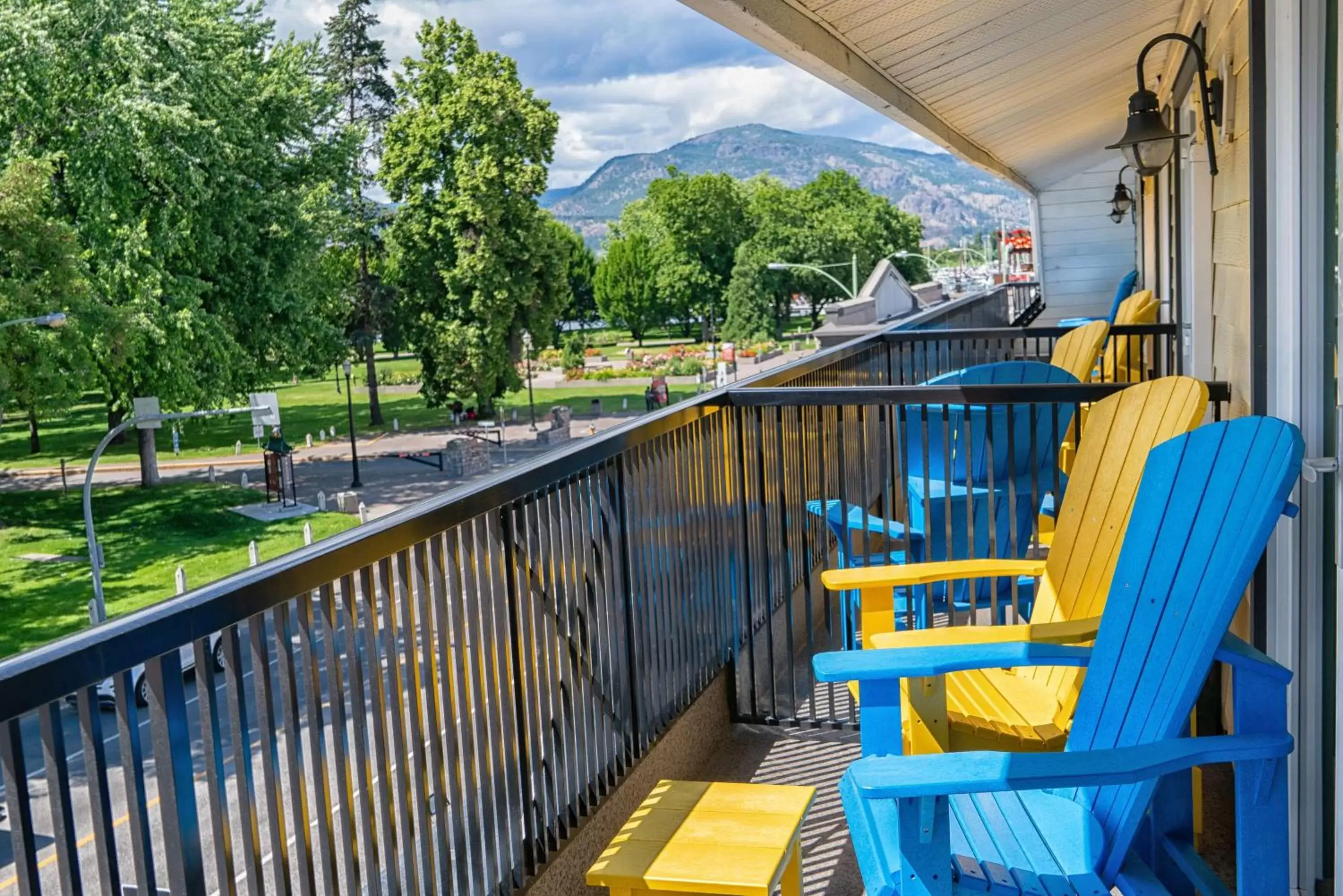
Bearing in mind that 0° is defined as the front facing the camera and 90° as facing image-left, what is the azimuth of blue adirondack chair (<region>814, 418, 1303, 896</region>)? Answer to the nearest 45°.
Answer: approximately 90°

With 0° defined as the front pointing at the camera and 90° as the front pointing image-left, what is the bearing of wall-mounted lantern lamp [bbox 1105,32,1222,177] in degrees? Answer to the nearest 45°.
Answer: approximately 90°

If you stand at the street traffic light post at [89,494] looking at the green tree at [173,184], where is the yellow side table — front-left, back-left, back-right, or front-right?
back-right

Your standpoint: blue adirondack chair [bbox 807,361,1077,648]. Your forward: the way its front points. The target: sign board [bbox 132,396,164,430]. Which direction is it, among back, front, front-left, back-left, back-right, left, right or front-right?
front

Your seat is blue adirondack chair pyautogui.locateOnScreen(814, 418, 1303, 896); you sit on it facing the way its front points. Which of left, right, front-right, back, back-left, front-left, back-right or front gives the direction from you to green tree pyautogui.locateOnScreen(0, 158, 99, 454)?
front-right

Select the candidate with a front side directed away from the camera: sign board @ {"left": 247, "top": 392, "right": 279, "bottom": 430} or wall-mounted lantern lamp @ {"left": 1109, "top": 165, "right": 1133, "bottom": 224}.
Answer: the sign board

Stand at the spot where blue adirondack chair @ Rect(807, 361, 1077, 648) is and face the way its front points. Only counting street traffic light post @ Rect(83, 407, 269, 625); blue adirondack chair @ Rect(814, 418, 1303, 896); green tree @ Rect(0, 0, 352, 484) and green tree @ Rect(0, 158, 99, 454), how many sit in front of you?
3

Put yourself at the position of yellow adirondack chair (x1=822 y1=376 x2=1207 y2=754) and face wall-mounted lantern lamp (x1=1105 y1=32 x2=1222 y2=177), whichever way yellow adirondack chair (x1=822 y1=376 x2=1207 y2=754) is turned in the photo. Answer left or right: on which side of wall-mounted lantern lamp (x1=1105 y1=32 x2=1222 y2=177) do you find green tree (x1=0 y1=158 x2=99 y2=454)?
left

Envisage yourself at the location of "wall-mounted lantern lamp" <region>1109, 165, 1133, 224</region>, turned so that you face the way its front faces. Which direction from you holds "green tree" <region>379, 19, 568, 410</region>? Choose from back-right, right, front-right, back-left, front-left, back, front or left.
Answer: front-right

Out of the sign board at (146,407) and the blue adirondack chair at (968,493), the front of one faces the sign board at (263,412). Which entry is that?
the blue adirondack chair

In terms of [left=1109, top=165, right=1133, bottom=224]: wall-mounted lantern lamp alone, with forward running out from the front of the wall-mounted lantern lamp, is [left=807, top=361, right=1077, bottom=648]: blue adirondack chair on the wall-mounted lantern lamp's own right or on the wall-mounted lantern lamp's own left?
on the wall-mounted lantern lamp's own left

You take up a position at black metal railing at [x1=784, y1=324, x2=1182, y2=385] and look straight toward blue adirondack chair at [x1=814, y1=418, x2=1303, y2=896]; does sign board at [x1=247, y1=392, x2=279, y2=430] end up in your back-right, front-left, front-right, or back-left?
back-right

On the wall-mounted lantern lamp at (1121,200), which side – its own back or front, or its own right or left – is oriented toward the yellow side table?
left
